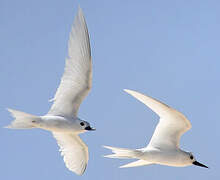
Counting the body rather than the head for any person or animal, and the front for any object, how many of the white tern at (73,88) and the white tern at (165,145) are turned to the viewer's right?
2

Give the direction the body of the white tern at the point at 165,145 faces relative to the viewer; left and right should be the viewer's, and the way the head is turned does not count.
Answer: facing to the right of the viewer

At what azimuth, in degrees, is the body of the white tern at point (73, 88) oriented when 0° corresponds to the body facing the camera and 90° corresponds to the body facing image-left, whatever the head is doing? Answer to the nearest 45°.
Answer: approximately 270°

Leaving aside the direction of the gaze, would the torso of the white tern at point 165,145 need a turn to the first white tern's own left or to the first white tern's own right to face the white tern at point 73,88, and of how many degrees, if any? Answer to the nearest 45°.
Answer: approximately 180°
